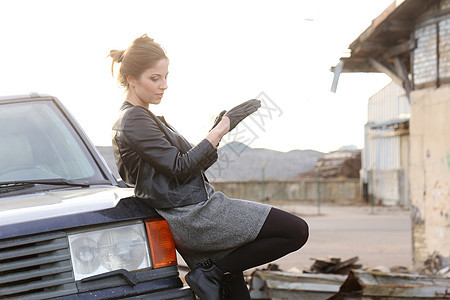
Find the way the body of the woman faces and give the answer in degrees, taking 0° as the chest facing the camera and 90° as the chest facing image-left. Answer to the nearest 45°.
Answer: approximately 270°
